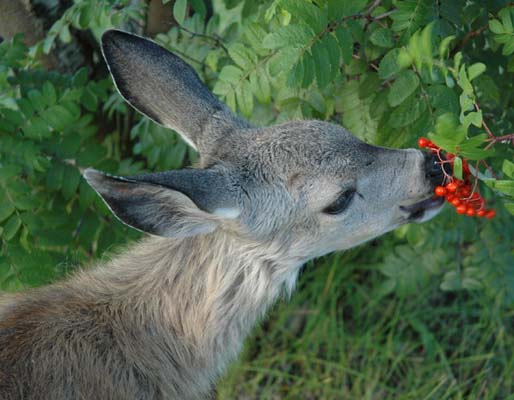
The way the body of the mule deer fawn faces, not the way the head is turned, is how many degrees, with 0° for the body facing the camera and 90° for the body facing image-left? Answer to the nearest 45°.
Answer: approximately 270°

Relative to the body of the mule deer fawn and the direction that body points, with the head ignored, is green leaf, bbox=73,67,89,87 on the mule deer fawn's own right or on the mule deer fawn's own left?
on the mule deer fawn's own left

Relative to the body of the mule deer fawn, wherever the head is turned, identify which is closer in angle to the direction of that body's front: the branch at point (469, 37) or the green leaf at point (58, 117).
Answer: the branch

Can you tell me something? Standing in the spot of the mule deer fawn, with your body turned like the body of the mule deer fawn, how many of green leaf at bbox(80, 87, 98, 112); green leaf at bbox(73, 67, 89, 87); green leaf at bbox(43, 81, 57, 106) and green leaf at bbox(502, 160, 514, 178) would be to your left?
3

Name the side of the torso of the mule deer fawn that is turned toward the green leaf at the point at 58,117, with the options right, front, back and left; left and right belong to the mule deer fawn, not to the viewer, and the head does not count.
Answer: left

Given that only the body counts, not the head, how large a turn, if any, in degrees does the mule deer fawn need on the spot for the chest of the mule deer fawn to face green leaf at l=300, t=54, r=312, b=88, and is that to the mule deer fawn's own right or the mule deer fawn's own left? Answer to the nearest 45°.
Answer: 0° — it already faces it

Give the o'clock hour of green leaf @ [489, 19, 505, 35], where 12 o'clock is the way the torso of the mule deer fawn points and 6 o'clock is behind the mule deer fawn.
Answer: The green leaf is roughly at 12 o'clock from the mule deer fawn.

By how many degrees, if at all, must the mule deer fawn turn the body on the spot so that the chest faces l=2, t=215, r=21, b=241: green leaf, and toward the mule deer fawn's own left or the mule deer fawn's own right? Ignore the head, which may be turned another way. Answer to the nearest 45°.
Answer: approximately 135° to the mule deer fawn's own left

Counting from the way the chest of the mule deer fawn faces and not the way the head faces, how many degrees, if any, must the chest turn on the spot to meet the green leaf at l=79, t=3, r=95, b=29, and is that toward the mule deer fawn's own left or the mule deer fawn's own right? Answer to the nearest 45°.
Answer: approximately 90° to the mule deer fawn's own left

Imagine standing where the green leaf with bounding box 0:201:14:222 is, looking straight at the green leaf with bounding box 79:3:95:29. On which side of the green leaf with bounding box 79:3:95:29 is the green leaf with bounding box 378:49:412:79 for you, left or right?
right
